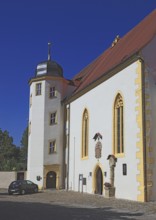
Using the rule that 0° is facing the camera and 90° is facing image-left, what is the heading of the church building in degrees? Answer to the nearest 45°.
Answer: approximately 45°

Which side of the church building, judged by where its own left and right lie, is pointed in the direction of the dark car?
right
